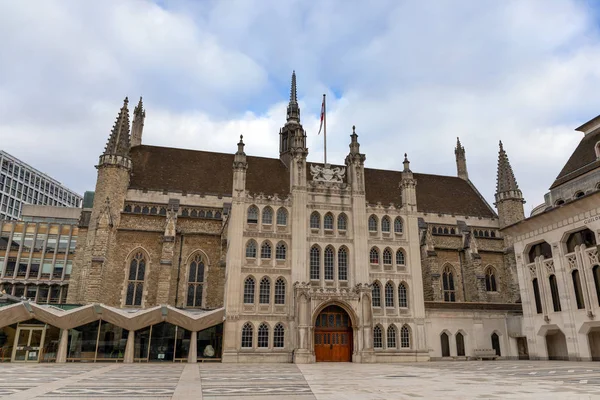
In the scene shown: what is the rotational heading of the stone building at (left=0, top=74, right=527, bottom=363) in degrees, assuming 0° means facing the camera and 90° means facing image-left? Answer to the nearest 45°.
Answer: approximately 0°

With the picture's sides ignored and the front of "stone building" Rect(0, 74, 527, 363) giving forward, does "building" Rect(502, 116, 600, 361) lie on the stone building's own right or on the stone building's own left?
on the stone building's own left
